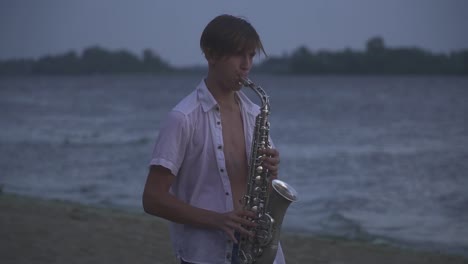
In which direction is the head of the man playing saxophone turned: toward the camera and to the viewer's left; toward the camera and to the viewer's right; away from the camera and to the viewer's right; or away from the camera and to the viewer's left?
toward the camera and to the viewer's right

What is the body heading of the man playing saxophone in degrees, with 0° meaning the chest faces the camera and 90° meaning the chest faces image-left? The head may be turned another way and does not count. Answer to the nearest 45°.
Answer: approximately 315°
